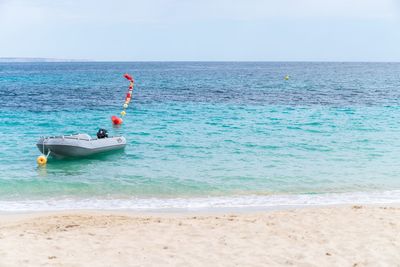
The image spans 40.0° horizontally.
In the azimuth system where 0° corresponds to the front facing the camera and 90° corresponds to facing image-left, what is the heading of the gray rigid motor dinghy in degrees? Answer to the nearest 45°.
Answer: approximately 45°

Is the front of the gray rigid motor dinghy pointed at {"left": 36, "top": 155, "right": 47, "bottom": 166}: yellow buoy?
yes
